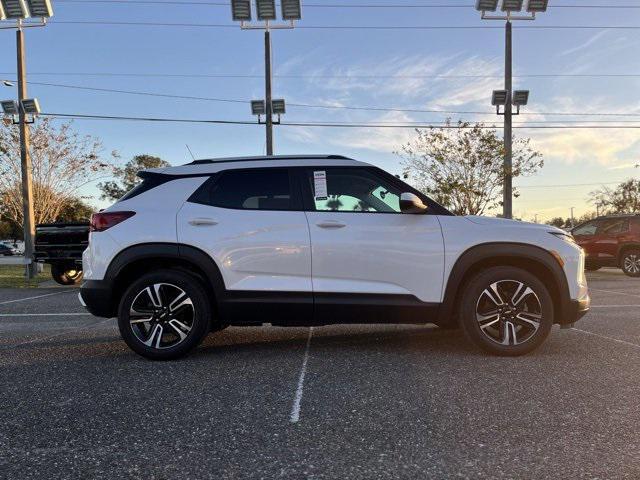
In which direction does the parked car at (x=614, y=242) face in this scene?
to the viewer's left

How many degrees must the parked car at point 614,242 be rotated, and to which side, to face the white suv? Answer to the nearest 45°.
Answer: approximately 90° to its left

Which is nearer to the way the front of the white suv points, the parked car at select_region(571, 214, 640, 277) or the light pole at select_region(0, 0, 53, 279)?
the parked car

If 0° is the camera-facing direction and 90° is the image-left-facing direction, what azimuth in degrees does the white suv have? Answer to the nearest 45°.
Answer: approximately 270°

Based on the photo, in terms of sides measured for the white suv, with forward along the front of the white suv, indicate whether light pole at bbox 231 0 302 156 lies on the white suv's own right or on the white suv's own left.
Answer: on the white suv's own left

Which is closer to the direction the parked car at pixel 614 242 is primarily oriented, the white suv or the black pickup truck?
the black pickup truck

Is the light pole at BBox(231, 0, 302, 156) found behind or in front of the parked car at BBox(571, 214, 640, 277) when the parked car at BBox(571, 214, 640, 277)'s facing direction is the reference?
in front

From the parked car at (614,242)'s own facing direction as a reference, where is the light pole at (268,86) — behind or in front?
in front

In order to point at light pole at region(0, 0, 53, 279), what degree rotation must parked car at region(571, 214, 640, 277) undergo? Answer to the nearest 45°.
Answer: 0° — it already faces it

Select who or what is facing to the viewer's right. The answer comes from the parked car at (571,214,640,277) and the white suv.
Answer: the white suv

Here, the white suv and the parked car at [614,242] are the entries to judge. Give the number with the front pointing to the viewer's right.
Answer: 1
